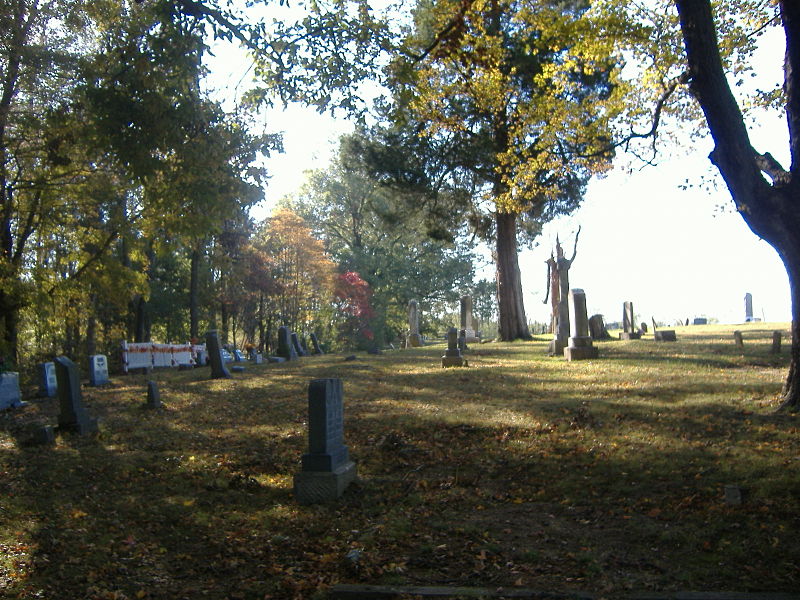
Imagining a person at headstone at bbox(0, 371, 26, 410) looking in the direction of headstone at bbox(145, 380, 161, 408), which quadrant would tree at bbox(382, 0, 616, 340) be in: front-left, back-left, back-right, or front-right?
front-left

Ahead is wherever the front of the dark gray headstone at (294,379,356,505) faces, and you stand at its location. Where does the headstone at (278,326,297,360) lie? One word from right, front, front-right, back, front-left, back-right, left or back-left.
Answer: back-left

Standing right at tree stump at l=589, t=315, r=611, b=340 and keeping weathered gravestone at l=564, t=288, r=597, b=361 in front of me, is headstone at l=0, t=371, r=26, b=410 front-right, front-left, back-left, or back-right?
front-right

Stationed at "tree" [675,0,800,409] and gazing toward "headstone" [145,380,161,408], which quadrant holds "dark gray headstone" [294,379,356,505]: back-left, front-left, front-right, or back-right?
front-left

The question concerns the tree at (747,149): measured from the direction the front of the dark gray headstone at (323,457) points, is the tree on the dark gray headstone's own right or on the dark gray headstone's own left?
on the dark gray headstone's own left

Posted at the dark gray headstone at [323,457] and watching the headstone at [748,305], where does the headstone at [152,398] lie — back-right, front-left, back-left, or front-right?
front-left

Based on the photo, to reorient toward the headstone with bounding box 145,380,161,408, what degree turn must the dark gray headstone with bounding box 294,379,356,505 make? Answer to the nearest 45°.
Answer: approximately 180°

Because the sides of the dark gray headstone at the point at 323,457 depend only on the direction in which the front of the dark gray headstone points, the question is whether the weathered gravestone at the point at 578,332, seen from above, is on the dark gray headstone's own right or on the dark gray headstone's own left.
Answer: on the dark gray headstone's own left

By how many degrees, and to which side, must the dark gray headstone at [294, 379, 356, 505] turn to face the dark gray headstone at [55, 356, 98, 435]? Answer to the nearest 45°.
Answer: approximately 180°

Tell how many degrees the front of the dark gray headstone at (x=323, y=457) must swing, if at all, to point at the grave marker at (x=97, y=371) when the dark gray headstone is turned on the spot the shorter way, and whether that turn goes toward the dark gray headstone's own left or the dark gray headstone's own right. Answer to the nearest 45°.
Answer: approximately 180°

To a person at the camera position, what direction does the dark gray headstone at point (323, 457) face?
facing the viewer and to the right of the viewer

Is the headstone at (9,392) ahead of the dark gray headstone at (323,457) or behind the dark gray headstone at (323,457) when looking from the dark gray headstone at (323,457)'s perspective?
behind
